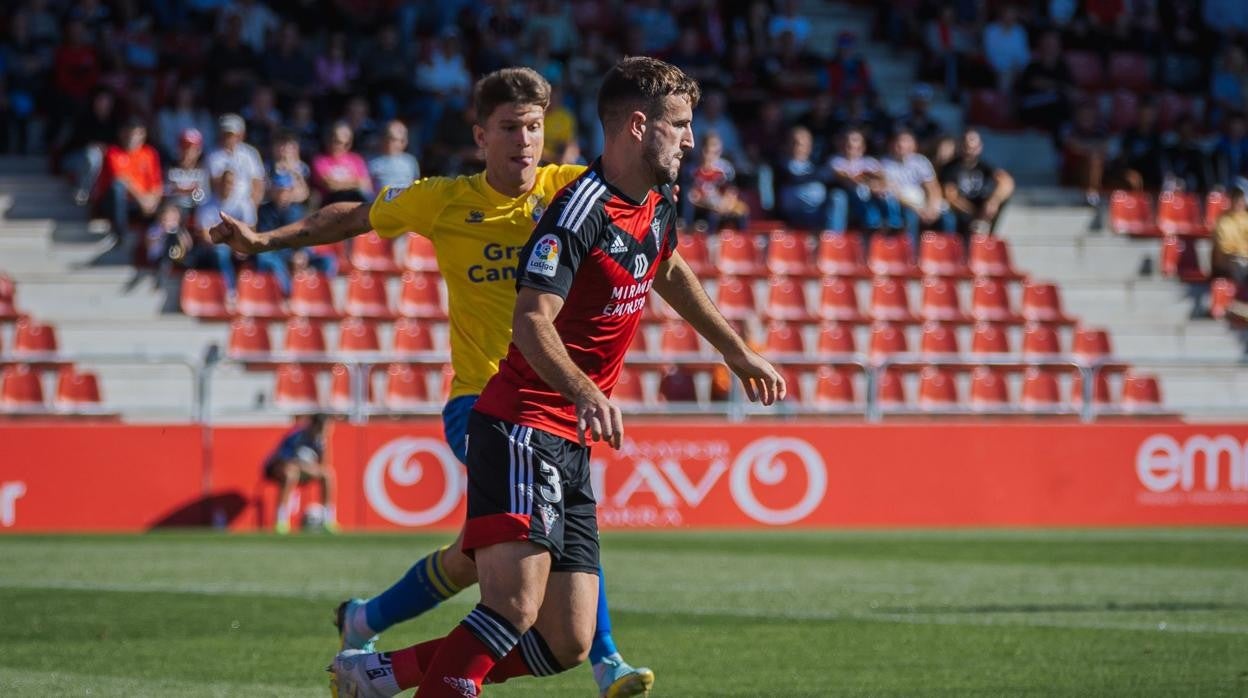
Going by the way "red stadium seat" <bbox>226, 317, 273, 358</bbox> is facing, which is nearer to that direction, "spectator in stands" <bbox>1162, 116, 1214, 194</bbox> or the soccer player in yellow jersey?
the soccer player in yellow jersey

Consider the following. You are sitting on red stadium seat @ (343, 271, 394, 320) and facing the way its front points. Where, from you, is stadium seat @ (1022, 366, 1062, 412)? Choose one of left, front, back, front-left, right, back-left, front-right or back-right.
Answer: left

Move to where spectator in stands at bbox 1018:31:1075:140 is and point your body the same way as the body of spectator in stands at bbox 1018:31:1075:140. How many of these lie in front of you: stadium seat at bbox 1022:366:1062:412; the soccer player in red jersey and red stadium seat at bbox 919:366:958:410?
3

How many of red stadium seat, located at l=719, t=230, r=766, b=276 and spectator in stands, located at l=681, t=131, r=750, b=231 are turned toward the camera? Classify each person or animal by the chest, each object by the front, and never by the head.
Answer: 2

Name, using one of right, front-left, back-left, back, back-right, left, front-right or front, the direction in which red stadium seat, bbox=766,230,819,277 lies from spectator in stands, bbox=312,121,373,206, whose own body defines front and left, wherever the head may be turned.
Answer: left

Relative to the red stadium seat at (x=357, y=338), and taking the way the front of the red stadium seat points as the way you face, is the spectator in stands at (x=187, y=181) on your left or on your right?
on your right

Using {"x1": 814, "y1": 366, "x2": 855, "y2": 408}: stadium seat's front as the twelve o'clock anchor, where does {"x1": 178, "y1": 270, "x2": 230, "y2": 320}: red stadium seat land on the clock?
The red stadium seat is roughly at 3 o'clock from the stadium seat.
